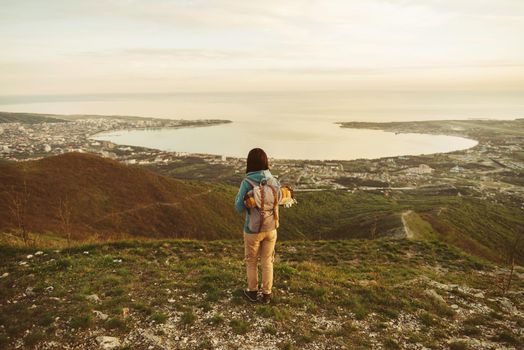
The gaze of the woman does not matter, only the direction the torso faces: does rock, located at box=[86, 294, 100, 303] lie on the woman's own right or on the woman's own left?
on the woman's own left

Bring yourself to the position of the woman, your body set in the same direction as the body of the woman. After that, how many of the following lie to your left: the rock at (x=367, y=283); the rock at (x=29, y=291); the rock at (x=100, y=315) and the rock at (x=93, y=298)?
3

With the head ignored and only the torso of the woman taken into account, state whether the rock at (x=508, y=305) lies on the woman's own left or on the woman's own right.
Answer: on the woman's own right

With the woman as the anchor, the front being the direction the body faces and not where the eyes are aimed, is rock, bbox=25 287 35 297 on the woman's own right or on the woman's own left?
on the woman's own left

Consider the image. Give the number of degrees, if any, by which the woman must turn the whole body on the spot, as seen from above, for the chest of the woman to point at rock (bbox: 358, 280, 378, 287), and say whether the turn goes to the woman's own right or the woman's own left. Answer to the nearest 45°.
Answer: approximately 45° to the woman's own right

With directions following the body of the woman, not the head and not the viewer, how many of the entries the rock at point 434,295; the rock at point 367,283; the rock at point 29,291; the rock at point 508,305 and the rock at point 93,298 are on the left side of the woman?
2

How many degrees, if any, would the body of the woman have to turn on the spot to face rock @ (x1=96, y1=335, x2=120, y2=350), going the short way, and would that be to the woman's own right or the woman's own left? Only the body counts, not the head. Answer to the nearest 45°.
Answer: approximately 135° to the woman's own left

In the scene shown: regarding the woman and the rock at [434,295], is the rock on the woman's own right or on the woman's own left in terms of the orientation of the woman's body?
on the woman's own right

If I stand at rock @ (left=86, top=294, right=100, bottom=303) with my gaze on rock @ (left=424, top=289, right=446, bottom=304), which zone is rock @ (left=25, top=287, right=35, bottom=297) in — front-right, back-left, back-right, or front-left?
back-left

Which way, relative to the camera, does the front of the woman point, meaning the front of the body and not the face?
away from the camera

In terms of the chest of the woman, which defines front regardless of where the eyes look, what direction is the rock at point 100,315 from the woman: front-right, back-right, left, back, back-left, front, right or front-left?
left

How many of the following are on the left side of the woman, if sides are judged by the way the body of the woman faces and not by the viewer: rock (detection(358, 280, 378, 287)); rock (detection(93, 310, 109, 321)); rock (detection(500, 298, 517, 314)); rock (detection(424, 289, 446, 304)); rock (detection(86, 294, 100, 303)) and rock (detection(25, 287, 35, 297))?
3
